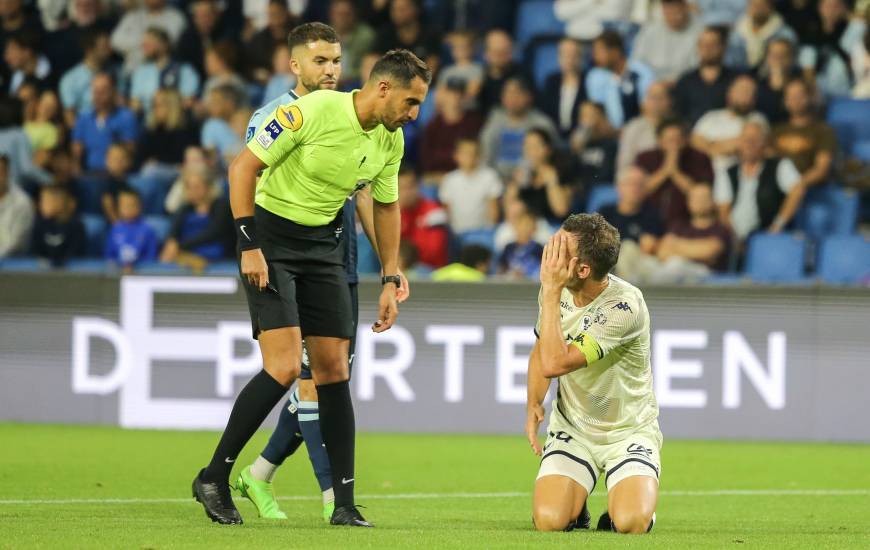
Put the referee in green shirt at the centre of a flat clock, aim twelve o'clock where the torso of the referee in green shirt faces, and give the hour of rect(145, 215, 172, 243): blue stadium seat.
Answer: The blue stadium seat is roughly at 7 o'clock from the referee in green shirt.

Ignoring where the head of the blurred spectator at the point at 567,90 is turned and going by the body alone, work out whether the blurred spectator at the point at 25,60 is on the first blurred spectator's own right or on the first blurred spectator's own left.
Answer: on the first blurred spectator's own right

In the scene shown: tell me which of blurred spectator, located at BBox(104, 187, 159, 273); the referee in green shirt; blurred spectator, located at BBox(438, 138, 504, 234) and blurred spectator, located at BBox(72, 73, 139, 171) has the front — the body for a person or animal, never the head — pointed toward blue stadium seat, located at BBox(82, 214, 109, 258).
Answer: blurred spectator, located at BBox(72, 73, 139, 171)

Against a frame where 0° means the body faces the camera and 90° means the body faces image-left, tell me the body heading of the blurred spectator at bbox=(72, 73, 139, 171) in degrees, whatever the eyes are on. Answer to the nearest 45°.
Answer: approximately 0°

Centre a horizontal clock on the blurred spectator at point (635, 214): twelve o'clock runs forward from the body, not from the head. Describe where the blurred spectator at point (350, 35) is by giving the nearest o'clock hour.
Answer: the blurred spectator at point (350, 35) is roughly at 4 o'clock from the blurred spectator at point (635, 214).

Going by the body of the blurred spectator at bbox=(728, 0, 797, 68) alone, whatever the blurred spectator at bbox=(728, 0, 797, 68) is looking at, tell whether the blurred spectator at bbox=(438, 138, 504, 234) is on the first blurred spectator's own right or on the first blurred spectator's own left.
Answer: on the first blurred spectator's own right

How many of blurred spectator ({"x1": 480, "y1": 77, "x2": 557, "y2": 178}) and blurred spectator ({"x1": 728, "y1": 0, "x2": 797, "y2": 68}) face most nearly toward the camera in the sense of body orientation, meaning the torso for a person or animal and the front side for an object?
2

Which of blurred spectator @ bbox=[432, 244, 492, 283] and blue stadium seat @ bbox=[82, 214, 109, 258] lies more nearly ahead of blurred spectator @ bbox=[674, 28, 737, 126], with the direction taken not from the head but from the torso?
the blurred spectator

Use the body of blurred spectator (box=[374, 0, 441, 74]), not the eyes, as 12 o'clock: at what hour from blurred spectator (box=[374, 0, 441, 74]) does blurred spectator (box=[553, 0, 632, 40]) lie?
blurred spectator (box=[553, 0, 632, 40]) is roughly at 9 o'clock from blurred spectator (box=[374, 0, 441, 74]).

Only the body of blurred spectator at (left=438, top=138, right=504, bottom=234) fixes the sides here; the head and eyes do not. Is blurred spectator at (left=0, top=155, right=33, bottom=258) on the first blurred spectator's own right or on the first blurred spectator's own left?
on the first blurred spectator's own right
